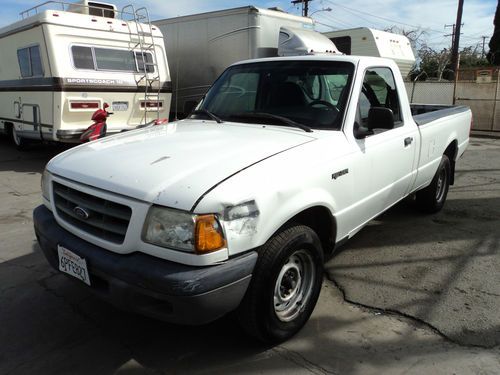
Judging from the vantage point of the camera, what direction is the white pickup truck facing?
facing the viewer and to the left of the viewer

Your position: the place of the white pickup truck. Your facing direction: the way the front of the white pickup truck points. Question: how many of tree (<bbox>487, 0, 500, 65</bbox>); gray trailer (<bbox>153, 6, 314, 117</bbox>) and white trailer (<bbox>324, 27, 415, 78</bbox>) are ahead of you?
0

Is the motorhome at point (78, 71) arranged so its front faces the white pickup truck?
no

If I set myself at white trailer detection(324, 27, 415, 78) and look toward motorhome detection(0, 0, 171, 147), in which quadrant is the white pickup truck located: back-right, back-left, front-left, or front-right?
front-left

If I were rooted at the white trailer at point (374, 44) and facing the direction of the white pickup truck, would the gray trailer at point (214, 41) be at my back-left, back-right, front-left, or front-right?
front-right

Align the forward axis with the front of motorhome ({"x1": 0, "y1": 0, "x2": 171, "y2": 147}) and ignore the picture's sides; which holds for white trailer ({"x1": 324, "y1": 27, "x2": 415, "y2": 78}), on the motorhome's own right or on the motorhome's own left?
on the motorhome's own right

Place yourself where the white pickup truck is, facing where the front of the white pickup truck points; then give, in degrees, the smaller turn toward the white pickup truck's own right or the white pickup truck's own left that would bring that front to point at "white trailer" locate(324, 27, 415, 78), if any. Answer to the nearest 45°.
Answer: approximately 135° to the white pickup truck's own right

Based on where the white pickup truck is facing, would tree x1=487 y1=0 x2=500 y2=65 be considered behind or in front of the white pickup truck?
behind

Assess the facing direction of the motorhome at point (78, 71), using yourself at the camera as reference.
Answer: facing away from the viewer and to the left of the viewer

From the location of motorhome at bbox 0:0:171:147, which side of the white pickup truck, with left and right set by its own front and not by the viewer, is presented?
right

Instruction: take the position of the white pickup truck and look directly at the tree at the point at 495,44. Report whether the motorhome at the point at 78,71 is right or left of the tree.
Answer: left
